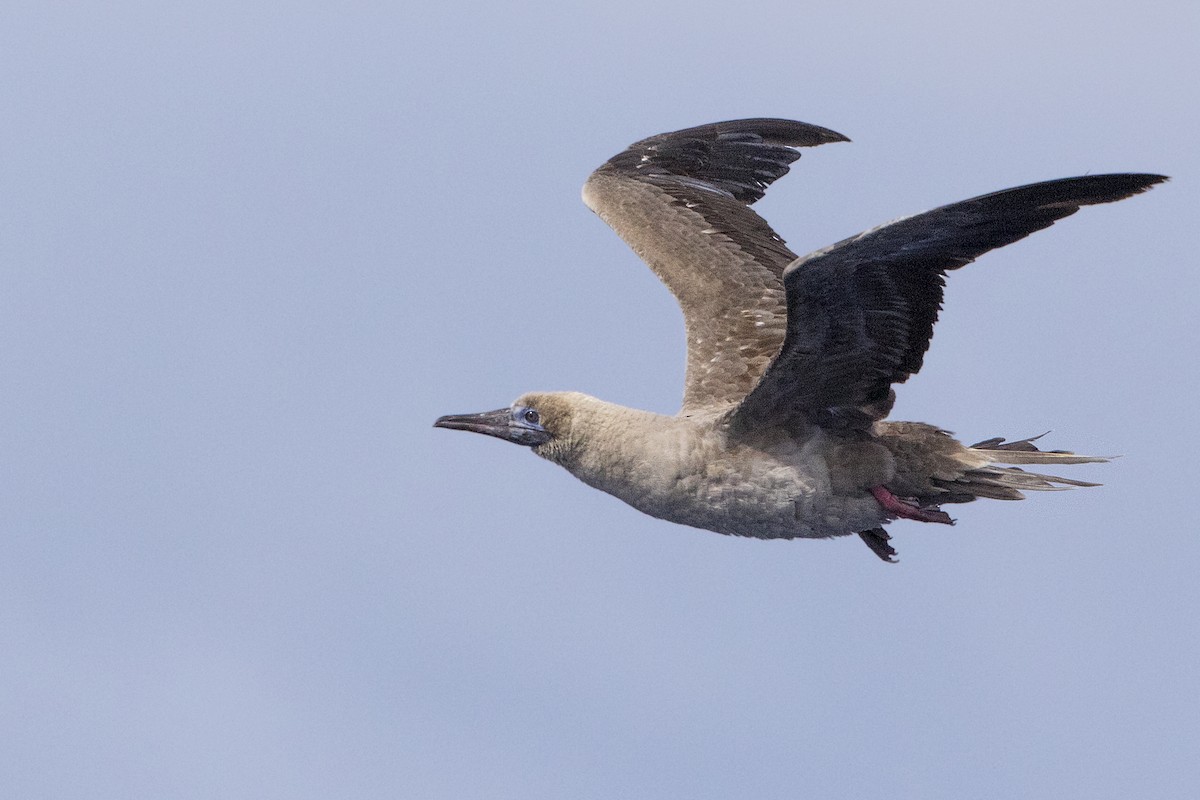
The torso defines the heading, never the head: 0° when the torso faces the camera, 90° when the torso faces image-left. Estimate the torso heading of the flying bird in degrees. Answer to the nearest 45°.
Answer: approximately 90°
